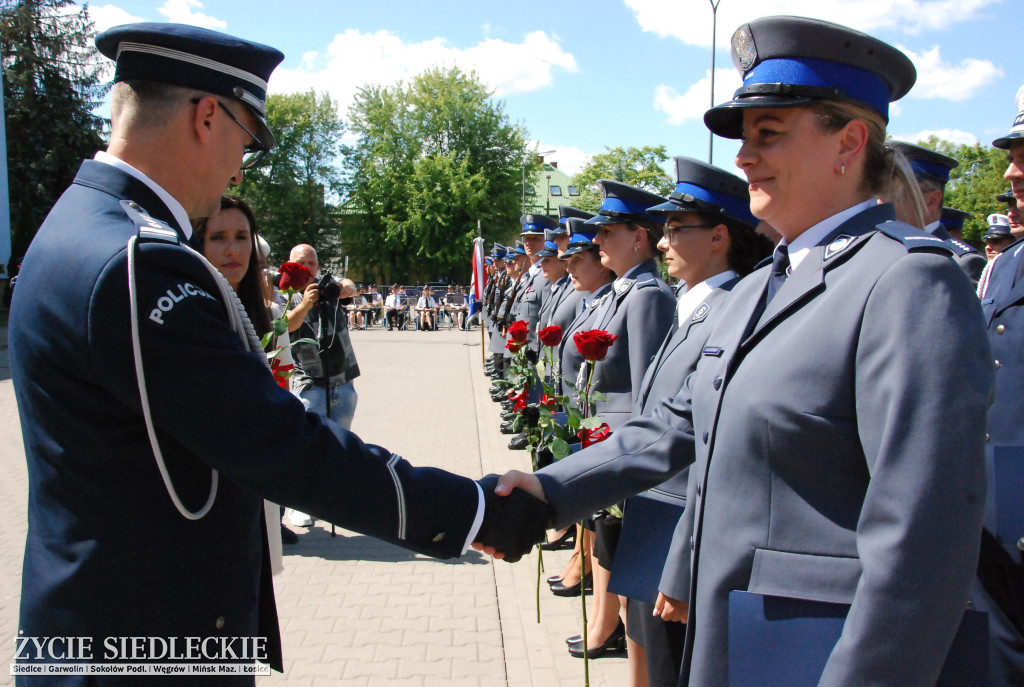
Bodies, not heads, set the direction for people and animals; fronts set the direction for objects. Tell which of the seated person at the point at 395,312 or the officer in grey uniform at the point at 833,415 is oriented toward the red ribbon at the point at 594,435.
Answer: the seated person

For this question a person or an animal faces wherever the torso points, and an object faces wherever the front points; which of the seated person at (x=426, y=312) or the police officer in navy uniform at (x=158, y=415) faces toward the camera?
the seated person

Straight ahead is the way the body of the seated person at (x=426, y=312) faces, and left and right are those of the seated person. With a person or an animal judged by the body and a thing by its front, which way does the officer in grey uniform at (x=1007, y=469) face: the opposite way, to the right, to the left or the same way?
to the right

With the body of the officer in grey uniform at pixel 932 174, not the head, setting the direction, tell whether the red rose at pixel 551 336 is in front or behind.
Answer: in front

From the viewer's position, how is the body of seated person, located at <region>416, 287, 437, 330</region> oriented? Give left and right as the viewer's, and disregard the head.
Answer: facing the viewer

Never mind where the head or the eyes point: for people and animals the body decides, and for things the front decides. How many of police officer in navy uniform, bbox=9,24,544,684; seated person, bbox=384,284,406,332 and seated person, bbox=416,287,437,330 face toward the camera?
2

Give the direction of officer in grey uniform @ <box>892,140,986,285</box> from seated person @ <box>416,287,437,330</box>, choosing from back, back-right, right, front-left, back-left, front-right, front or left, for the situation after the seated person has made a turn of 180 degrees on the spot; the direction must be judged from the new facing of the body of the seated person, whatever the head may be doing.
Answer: back

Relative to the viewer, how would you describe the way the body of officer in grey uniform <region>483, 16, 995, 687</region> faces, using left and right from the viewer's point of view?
facing the viewer and to the left of the viewer

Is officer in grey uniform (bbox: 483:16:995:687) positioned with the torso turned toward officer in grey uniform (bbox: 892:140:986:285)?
no

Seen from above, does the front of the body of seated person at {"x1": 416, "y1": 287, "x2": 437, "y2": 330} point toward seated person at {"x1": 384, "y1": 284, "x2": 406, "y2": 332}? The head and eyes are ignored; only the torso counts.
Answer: no

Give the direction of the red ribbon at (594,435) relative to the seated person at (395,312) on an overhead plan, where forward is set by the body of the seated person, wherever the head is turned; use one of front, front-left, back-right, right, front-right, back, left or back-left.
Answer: front

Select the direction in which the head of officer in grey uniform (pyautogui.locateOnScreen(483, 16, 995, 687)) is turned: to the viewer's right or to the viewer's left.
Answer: to the viewer's left

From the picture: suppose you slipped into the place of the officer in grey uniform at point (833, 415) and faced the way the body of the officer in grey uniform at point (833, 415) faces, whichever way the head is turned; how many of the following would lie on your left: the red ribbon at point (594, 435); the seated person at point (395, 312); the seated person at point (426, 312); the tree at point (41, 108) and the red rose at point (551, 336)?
0

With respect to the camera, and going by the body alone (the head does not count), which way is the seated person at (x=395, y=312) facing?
toward the camera

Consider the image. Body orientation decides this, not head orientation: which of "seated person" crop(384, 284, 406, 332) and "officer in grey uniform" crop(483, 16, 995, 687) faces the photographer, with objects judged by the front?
the seated person

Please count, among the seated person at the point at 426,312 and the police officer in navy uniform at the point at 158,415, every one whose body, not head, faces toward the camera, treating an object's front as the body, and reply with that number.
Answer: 1

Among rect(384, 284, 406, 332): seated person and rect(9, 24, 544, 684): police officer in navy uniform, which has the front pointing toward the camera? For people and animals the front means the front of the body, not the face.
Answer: the seated person

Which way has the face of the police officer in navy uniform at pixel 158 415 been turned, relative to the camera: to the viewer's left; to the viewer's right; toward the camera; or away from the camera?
to the viewer's right

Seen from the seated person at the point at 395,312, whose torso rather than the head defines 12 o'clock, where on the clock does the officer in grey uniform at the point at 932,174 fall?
The officer in grey uniform is roughly at 12 o'clock from the seated person.

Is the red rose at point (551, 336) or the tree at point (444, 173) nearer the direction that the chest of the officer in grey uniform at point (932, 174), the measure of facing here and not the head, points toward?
the red rose

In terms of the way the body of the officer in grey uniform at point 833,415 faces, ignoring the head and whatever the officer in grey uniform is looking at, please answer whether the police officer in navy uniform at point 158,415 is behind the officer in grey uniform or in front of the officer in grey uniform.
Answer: in front

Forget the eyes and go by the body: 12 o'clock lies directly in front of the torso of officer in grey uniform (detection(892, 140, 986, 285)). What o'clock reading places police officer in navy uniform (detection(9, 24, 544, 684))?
The police officer in navy uniform is roughly at 11 o'clock from the officer in grey uniform.
